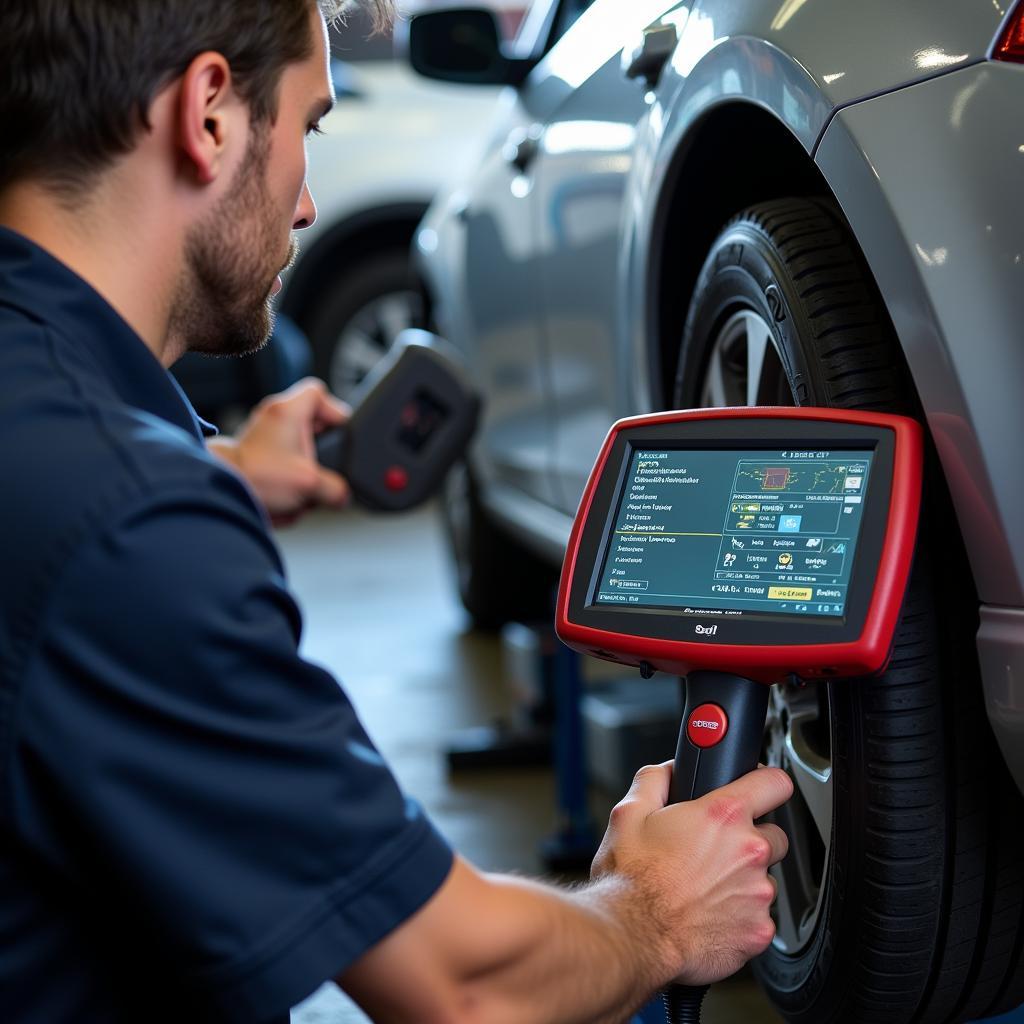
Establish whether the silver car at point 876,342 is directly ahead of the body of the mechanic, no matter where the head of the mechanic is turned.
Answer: yes

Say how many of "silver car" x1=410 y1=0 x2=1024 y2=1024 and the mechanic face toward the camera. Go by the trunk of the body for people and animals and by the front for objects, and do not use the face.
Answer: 0

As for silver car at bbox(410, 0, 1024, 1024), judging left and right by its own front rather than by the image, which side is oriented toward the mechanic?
left

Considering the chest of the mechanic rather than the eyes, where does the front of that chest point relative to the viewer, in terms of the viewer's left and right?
facing away from the viewer and to the right of the viewer

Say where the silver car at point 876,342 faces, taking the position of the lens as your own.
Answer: facing away from the viewer and to the left of the viewer

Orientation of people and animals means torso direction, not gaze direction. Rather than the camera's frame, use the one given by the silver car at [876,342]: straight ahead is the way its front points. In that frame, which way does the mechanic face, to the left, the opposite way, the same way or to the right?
to the right

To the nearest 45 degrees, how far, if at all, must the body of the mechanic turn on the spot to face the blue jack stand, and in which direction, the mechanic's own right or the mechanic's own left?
approximately 45° to the mechanic's own left
